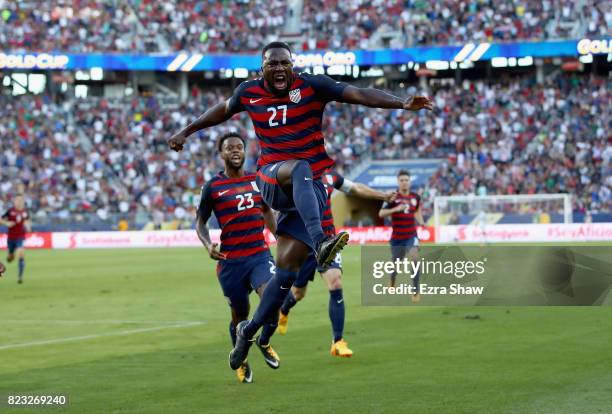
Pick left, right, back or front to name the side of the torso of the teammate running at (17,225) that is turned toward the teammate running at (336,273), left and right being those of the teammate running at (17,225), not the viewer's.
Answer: front

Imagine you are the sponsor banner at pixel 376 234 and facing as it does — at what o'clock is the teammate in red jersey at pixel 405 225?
The teammate in red jersey is roughly at 12 o'clock from the sponsor banner.

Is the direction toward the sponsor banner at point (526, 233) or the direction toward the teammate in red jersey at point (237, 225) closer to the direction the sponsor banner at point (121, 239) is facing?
the teammate in red jersey

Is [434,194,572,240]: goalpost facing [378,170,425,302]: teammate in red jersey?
yes

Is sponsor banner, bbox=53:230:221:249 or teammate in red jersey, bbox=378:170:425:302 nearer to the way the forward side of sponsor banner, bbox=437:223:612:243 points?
the teammate in red jersey

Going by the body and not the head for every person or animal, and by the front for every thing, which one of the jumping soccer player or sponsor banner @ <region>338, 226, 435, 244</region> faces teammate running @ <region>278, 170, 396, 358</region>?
the sponsor banner

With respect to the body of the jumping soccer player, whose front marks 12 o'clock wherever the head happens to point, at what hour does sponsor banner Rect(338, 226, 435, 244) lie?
The sponsor banner is roughly at 6 o'clock from the jumping soccer player.

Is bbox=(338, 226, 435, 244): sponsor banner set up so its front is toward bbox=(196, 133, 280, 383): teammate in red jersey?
yes

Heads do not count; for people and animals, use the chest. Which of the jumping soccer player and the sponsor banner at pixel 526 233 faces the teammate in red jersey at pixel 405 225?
the sponsor banner

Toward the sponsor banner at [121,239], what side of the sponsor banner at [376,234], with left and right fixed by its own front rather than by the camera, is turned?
right

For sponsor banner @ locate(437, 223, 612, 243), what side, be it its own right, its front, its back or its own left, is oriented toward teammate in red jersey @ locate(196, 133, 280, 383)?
front
